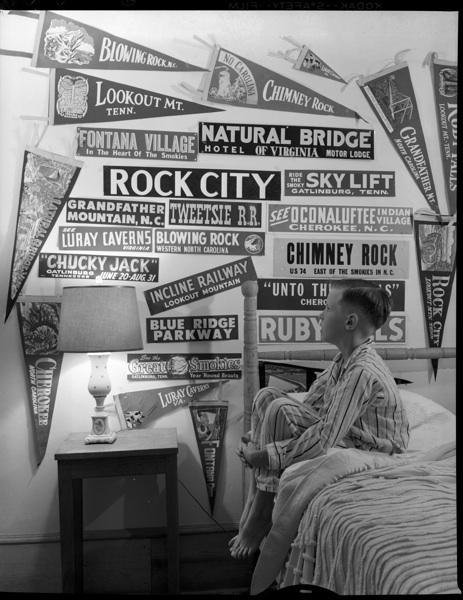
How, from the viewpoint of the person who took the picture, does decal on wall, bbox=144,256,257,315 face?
facing the viewer

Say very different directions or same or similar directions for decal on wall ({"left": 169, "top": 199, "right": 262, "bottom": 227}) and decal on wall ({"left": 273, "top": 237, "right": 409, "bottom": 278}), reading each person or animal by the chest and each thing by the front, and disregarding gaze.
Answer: same or similar directions

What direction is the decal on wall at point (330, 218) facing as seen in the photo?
toward the camera

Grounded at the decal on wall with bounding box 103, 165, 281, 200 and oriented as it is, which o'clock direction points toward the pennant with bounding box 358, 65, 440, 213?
The pennant is roughly at 9 o'clock from the decal on wall.

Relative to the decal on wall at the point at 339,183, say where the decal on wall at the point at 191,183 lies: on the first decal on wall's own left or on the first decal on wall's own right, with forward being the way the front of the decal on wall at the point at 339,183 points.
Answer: on the first decal on wall's own right

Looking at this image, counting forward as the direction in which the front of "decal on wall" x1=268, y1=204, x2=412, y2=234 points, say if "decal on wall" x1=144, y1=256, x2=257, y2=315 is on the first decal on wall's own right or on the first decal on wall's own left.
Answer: on the first decal on wall's own right

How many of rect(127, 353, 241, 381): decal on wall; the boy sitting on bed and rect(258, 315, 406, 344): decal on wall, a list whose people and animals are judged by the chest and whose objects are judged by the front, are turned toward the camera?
2

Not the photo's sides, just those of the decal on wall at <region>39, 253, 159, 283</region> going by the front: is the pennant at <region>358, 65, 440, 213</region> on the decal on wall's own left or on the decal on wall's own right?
on the decal on wall's own left

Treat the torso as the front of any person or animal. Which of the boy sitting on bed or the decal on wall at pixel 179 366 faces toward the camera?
the decal on wall

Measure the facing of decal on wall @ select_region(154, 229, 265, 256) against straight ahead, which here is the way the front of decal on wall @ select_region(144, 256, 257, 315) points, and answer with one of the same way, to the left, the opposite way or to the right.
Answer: the same way

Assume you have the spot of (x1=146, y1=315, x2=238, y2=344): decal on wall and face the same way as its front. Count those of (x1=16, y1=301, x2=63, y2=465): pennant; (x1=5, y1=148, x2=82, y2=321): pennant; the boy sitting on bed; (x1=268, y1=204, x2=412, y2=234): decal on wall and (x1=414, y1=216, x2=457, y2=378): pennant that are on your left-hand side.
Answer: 3

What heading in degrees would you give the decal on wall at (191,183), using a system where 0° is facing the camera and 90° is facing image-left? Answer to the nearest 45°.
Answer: approximately 0°

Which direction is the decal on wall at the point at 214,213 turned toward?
toward the camera

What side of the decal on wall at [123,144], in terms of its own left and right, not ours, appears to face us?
front

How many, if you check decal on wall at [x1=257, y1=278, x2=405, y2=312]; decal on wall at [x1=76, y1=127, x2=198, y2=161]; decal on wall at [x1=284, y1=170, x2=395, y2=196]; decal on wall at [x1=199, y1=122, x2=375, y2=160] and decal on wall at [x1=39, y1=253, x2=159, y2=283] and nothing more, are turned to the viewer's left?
0

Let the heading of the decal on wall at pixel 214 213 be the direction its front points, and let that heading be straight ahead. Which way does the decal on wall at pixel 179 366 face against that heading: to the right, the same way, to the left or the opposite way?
the same way
